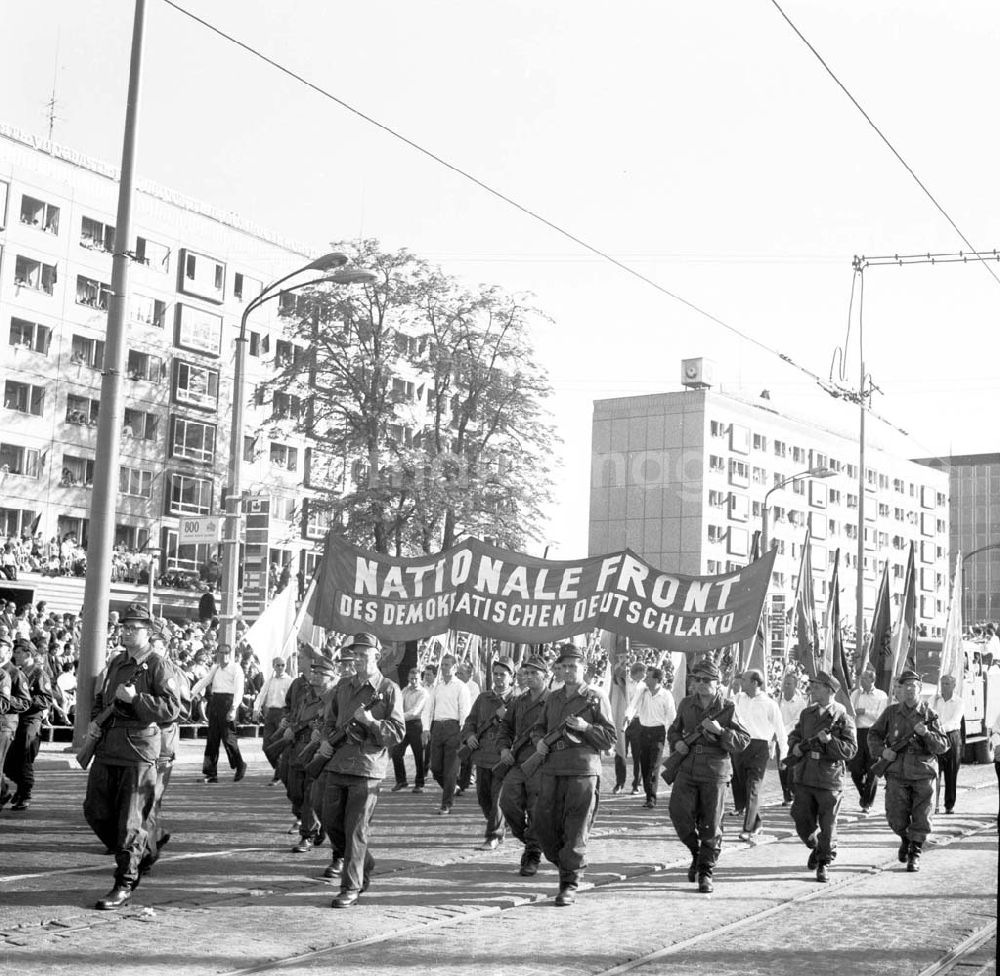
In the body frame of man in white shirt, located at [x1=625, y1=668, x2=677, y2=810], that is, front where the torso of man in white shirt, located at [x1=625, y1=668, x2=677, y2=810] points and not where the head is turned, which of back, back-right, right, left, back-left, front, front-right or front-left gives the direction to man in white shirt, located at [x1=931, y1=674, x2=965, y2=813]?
left

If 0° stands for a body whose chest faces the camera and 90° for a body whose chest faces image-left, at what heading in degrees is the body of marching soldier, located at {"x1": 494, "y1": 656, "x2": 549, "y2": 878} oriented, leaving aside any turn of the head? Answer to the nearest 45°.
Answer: approximately 0°

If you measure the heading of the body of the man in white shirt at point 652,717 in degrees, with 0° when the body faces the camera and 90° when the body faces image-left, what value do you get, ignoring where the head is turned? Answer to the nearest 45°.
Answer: approximately 0°

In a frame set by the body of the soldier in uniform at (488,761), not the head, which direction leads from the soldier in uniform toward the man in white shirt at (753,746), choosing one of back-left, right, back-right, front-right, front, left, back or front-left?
back-left

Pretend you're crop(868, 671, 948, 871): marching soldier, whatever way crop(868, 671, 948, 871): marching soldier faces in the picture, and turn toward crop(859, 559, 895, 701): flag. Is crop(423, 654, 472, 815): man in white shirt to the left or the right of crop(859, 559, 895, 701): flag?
left
